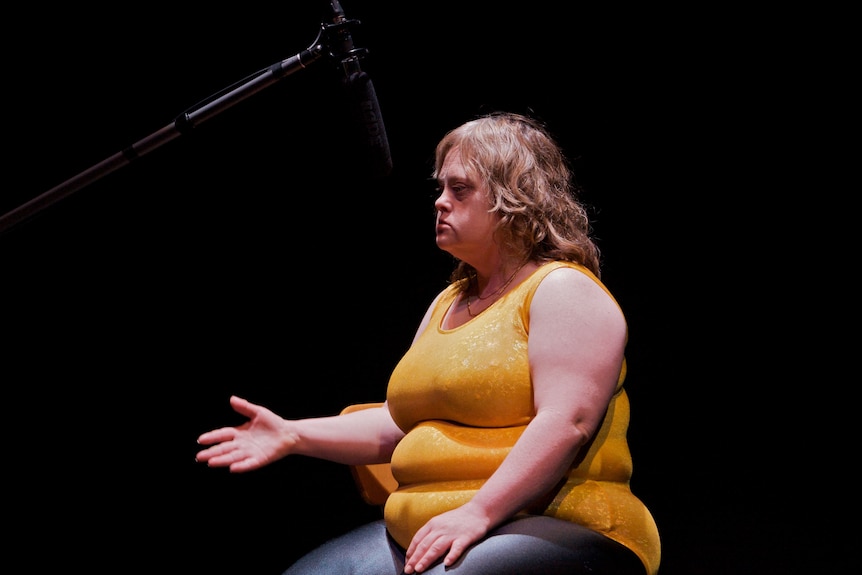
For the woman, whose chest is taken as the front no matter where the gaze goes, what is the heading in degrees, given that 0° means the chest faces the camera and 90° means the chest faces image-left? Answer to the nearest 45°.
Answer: approximately 45°

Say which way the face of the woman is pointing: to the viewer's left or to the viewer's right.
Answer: to the viewer's left
